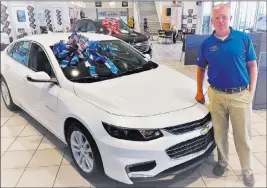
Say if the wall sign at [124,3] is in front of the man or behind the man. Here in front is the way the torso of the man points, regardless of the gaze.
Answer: behind

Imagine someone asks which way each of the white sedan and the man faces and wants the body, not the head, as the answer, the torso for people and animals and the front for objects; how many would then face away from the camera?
0

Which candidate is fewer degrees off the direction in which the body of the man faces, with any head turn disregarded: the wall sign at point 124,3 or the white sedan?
the white sedan

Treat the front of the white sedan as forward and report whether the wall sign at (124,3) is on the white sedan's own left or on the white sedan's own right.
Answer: on the white sedan's own left

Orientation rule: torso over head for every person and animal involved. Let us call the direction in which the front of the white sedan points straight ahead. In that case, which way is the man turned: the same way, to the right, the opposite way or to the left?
to the right

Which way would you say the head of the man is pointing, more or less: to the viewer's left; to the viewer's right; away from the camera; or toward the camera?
toward the camera

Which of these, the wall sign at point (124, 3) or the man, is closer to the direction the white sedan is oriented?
the man

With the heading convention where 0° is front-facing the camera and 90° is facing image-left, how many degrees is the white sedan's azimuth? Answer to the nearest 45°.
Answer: approximately 315°

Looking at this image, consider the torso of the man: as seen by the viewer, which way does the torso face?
toward the camera
